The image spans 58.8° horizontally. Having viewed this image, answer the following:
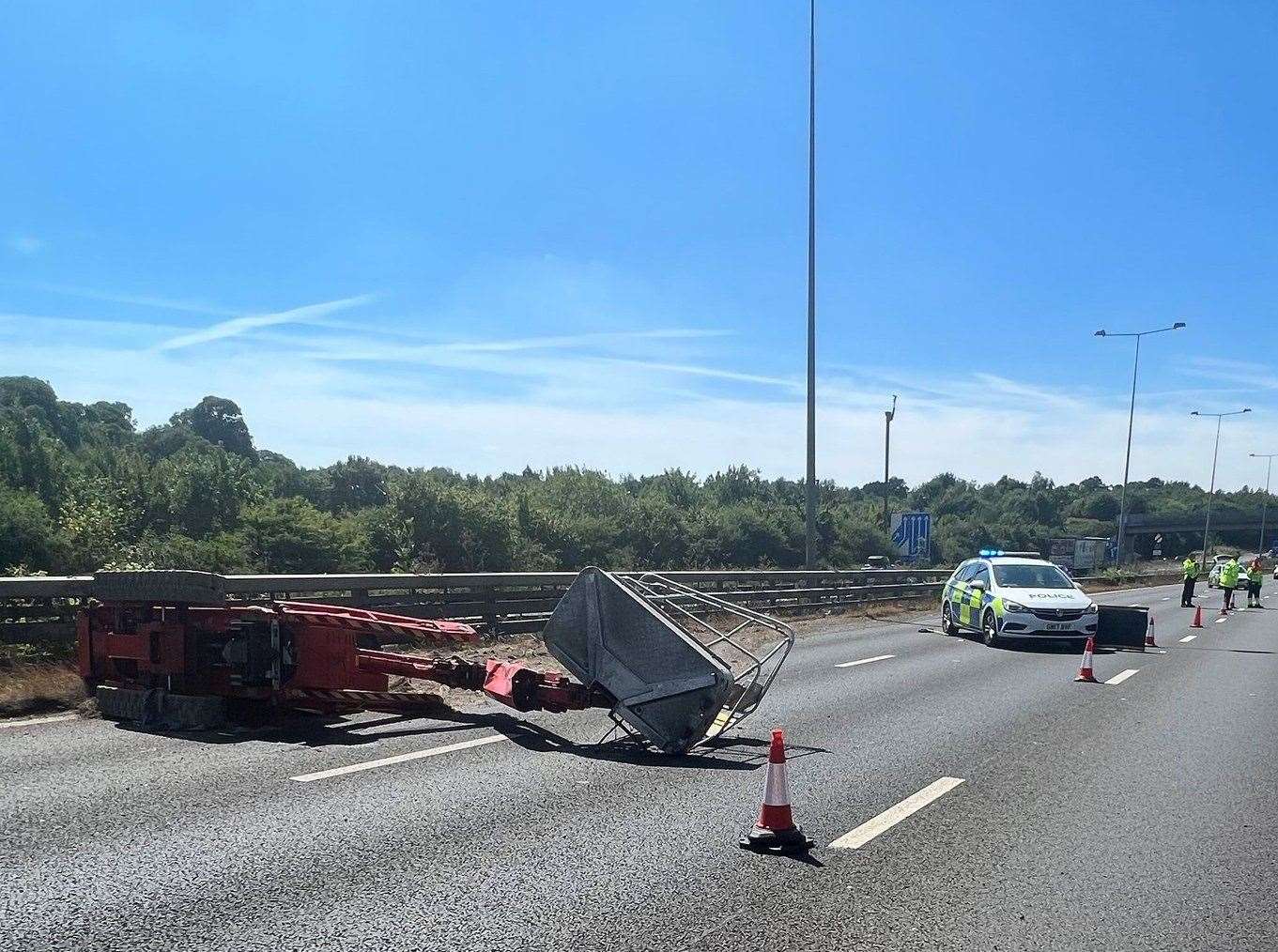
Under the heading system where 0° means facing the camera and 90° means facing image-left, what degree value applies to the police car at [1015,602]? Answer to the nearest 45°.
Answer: approximately 315°

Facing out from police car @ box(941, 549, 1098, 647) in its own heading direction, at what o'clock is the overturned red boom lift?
The overturned red boom lift is roughly at 2 o'clock from the police car.

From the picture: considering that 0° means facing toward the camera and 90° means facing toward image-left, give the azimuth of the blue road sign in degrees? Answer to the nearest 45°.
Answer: approximately 0°

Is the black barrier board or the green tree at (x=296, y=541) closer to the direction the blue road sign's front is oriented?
the black barrier board

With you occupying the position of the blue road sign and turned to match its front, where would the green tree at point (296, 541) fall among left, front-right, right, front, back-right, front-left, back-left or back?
front

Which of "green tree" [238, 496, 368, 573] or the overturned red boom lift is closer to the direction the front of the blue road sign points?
the overturned red boom lift

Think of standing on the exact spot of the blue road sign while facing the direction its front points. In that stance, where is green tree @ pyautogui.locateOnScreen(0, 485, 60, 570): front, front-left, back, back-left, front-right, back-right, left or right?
front-right

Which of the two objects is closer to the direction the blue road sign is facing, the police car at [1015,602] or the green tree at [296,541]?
the police car

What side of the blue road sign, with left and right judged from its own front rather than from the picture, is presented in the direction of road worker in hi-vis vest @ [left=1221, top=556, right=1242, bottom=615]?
front

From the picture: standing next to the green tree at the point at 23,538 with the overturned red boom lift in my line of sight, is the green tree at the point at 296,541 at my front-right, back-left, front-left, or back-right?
back-left

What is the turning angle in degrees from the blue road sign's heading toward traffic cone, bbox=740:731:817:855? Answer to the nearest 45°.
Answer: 0° — it already faces it
